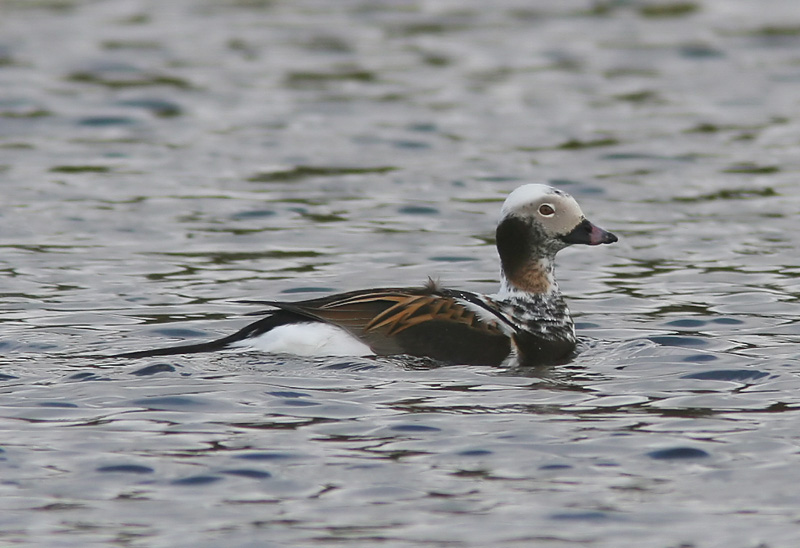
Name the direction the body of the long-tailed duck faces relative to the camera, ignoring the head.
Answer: to the viewer's right
